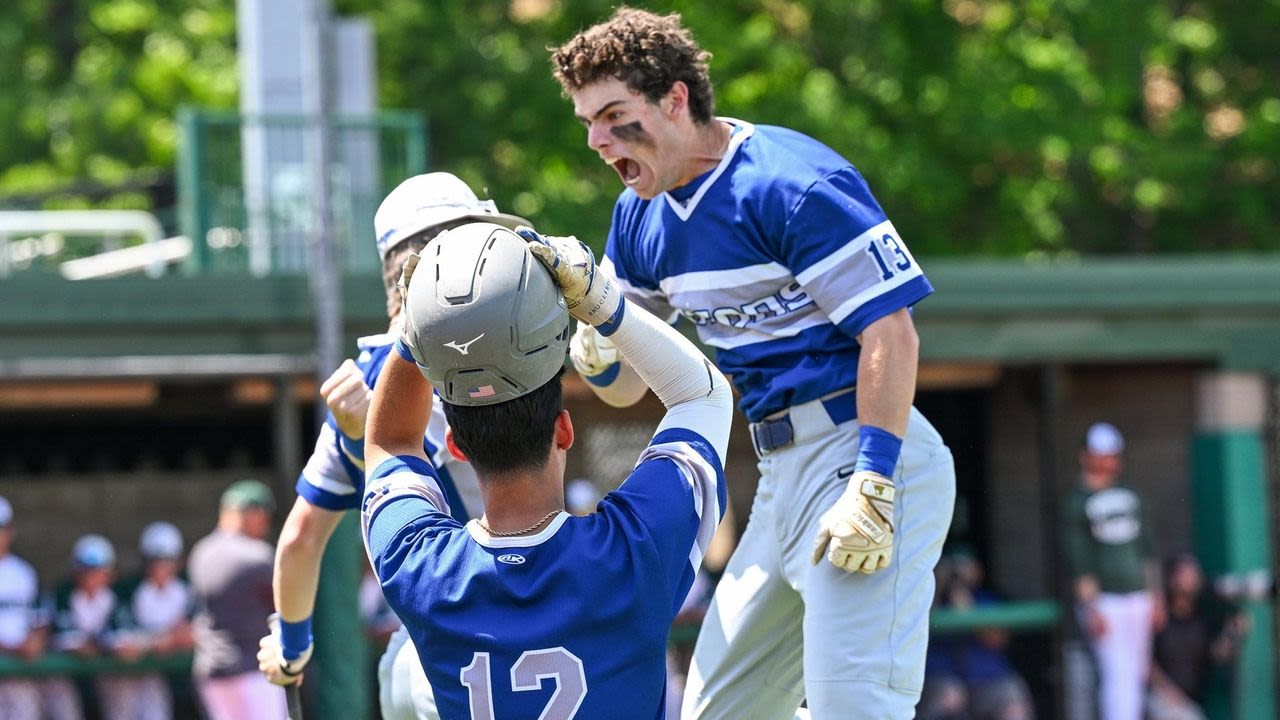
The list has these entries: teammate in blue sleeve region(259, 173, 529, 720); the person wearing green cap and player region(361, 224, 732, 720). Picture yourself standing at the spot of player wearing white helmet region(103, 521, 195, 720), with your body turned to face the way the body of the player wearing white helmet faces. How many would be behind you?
0

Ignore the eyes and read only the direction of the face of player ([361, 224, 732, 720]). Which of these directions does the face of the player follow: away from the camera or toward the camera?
away from the camera

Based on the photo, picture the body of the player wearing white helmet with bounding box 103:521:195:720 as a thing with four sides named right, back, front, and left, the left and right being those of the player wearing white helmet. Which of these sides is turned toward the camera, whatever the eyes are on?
front

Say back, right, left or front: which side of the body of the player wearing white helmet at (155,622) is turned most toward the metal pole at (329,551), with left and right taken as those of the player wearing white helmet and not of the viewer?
left

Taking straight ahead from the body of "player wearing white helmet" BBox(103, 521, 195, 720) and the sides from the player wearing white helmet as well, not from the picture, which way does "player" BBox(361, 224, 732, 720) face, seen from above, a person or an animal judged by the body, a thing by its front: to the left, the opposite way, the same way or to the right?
the opposite way

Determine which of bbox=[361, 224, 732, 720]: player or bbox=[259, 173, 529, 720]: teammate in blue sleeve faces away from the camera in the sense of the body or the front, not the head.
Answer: the player

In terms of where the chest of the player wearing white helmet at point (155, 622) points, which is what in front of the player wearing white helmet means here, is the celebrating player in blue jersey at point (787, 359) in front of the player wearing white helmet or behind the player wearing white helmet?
in front

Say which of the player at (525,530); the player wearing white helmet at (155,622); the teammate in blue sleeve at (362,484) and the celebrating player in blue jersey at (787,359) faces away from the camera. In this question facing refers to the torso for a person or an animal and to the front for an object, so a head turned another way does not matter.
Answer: the player

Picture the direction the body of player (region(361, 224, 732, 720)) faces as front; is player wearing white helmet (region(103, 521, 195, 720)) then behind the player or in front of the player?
in front

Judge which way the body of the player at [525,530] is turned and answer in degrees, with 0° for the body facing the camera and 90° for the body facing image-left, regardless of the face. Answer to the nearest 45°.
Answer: approximately 180°

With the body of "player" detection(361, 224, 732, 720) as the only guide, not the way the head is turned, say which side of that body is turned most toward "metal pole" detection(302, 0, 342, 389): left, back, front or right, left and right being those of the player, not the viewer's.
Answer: front

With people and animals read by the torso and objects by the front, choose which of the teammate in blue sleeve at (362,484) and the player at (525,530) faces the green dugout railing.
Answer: the player

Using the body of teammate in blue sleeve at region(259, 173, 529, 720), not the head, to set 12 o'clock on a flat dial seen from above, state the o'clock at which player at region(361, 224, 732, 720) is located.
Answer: The player is roughly at 1 o'clock from the teammate in blue sleeve.

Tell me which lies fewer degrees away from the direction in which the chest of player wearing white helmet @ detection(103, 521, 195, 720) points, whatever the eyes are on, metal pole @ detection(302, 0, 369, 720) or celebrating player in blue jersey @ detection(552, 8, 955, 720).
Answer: the celebrating player in blue jersey

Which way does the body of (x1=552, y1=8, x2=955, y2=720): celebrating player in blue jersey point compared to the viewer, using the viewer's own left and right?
facing the viewer and to the left of the viewer

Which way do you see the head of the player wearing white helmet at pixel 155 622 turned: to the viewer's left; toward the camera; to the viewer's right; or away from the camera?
toward the camera

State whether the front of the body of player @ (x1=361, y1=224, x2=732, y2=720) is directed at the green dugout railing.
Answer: yes
